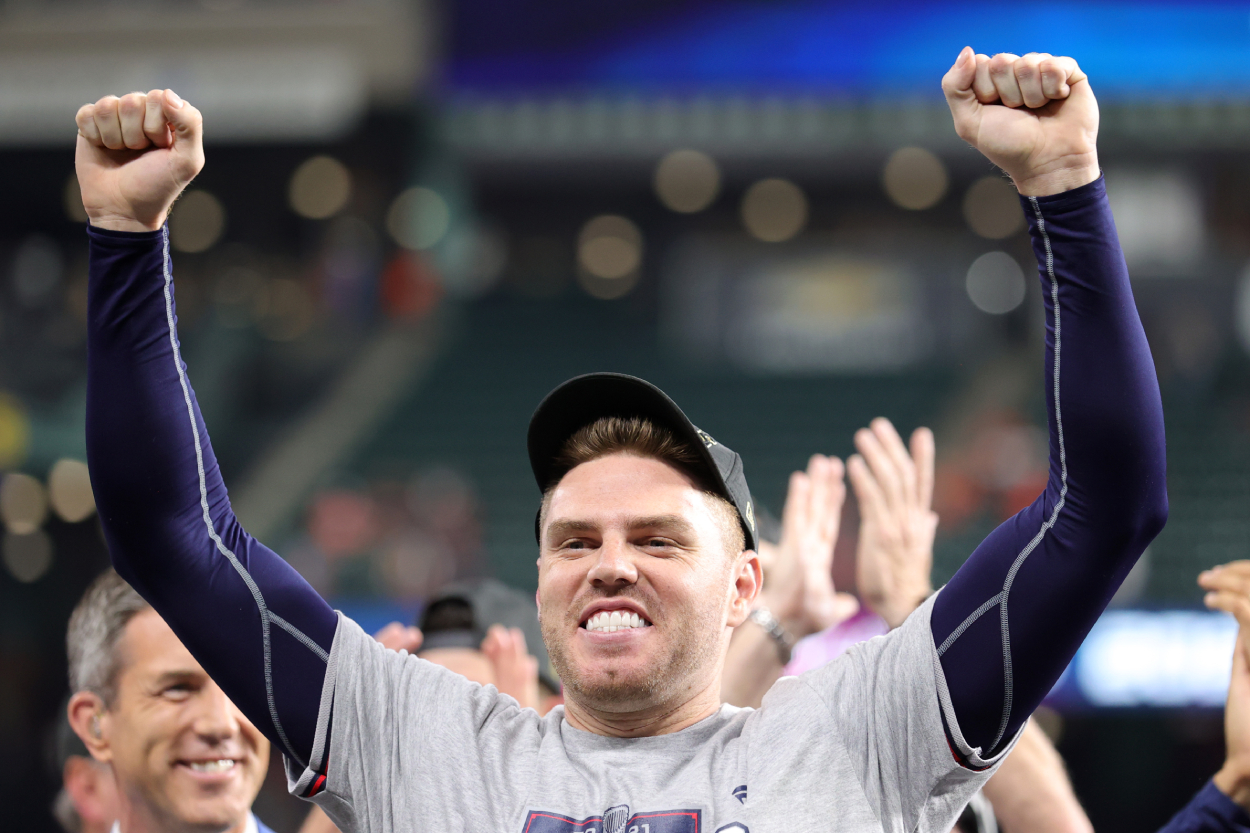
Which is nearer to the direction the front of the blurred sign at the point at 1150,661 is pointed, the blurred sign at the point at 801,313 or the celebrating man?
the celebrating man

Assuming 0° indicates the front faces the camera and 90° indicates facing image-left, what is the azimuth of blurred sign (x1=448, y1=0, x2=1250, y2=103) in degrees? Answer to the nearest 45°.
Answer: approximately 0°

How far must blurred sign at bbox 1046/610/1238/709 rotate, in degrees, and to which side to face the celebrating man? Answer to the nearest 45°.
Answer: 0° — it already faces them

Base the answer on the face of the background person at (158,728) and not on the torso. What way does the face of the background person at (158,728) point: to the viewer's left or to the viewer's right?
to the viewer's right

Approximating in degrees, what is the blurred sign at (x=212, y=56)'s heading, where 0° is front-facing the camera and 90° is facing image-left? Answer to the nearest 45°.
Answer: approximately 0°
